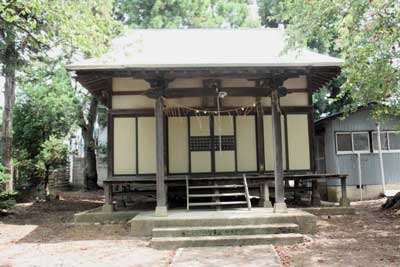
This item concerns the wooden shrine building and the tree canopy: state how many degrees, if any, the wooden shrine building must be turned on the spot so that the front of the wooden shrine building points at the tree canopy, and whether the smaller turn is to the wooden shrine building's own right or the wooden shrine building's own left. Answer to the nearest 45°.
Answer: approximately 180°

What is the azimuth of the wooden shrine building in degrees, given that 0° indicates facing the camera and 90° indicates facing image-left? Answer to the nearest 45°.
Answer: approximately 0°
